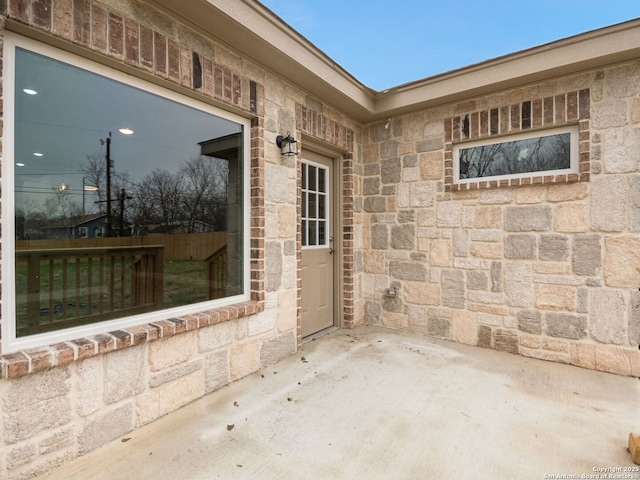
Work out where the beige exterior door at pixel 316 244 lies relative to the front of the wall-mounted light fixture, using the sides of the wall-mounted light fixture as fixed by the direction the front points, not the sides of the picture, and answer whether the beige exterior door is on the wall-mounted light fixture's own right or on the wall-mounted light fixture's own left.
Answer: on the wall-mounted light fixture's own left

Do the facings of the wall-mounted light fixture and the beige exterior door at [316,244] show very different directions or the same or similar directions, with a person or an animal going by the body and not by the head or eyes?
same or similar directions

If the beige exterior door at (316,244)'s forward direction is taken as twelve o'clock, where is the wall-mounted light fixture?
The wall-mounted light fixture is roughly at 2 o'clock from the beige exterior door.

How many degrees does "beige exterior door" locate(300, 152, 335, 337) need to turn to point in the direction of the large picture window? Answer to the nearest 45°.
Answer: approximately 90° to its right

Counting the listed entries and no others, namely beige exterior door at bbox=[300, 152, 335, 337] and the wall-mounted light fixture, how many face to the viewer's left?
0

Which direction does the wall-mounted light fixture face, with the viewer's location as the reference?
facing the viewer and to the right of the viewer

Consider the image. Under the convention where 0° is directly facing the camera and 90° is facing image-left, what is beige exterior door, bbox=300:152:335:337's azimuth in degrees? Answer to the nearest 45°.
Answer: approximately 315°

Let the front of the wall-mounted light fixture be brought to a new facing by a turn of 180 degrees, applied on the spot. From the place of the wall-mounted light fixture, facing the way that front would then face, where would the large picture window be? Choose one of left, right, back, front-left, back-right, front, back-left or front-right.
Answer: left
